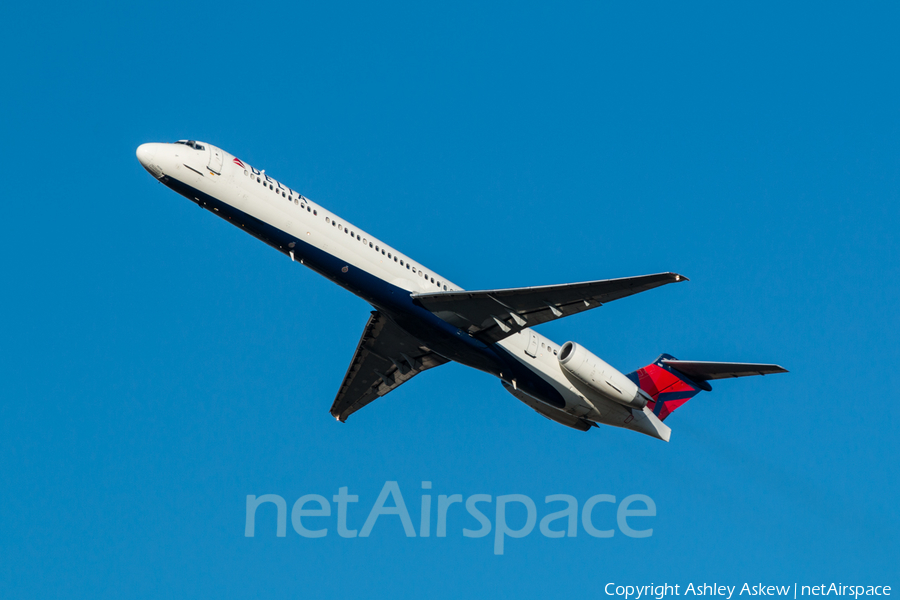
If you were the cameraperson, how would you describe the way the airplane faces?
facing the viewer and to the left of the viewer
